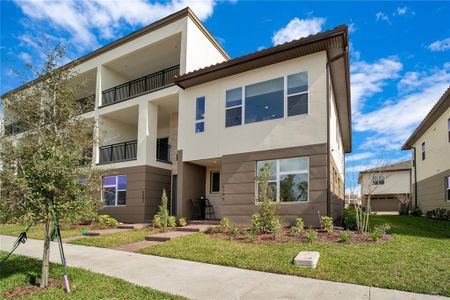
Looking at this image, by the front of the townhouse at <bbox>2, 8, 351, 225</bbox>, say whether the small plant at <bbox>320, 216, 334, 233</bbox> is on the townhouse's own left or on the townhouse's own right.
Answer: on the townhouse's own left

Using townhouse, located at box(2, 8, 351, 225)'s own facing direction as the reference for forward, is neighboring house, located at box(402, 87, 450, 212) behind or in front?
behind

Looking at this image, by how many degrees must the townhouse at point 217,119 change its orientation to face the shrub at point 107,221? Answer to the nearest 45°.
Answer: approximately 90° to its right

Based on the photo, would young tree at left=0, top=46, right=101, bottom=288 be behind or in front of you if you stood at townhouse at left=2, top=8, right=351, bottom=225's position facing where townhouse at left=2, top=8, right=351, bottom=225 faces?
in front

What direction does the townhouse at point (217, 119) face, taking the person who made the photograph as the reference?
facing the viewer and to the left of the viewer

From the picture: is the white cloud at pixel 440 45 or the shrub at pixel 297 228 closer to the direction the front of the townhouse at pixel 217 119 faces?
the shrub
